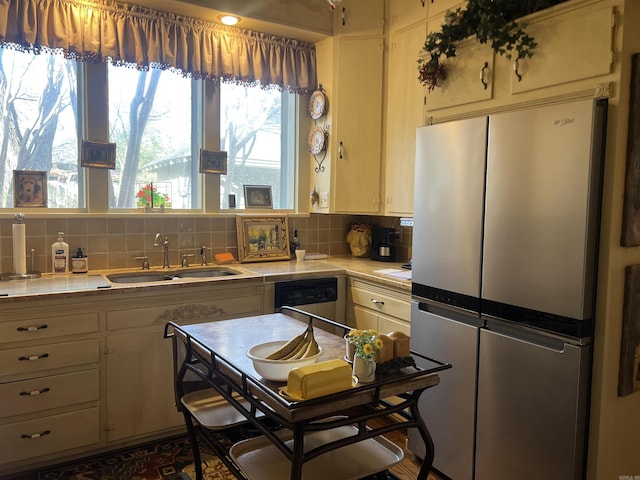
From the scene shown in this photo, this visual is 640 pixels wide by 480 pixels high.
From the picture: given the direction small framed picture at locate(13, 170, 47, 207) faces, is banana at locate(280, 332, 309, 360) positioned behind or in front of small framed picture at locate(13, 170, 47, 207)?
in front

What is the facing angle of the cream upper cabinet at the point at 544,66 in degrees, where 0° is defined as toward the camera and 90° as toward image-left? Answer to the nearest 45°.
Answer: approximately 45°

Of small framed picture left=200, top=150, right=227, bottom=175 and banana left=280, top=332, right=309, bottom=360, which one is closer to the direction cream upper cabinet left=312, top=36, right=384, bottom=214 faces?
the banana

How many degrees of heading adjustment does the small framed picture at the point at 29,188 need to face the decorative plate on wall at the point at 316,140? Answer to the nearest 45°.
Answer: approximately 90° to its left

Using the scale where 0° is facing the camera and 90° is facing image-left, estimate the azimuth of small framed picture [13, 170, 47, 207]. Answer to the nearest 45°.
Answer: approximately 0°

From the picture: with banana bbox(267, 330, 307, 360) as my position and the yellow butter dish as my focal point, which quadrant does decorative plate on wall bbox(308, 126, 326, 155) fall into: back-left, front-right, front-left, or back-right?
back-left

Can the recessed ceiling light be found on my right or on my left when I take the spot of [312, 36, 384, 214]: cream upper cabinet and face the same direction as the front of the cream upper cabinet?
on my right

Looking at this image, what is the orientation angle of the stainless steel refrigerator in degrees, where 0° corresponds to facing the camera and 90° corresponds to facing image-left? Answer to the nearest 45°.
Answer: approximately 45°

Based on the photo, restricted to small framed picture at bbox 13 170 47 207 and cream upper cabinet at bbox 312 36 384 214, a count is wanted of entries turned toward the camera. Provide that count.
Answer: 2
